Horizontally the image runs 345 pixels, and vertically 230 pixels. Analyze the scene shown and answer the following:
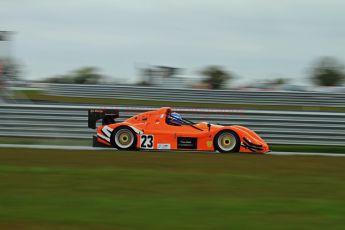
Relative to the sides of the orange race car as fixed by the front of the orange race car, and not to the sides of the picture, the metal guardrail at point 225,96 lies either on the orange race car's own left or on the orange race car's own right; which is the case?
on the orange race car's own left

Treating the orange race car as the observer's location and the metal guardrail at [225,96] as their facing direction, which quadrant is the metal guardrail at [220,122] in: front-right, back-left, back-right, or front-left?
front-right

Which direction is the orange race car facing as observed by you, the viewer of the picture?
facing to the right of the viewer

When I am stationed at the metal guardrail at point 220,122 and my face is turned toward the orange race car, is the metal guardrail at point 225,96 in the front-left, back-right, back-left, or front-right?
back-right
